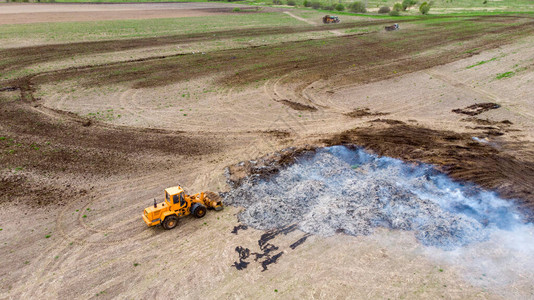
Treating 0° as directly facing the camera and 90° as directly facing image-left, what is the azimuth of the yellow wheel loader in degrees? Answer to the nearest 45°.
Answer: approximately 225°

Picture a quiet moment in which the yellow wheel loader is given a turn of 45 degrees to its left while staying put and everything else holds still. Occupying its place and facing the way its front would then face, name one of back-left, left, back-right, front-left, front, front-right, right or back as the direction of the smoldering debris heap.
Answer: right
